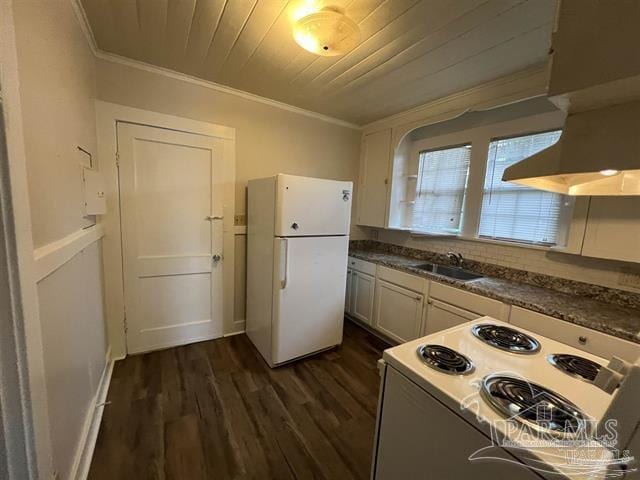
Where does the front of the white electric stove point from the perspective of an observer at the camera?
facing away from the viewer and to the left of the viewer

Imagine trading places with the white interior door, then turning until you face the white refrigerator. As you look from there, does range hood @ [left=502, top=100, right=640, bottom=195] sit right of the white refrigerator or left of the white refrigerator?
right

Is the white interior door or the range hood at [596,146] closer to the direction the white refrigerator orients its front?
the range hood

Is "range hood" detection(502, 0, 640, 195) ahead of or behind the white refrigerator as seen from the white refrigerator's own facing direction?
ahead

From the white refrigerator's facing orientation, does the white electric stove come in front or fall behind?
in front

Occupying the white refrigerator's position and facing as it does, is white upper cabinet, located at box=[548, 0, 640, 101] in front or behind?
in front
